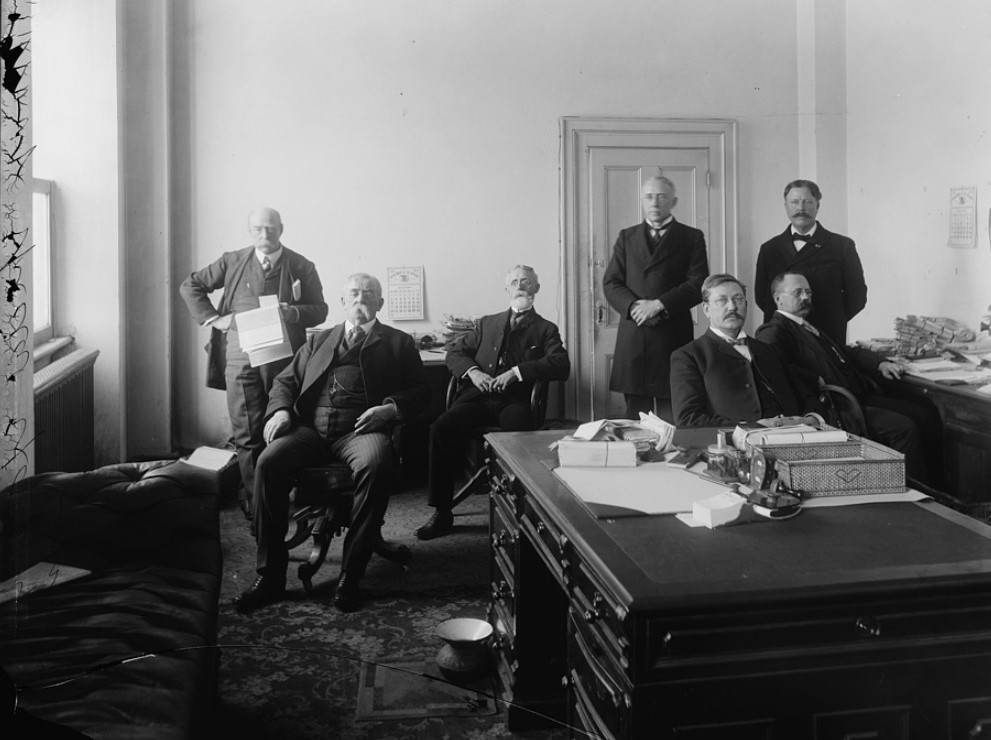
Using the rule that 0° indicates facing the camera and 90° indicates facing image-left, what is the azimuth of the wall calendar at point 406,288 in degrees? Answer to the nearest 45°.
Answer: approximately 0°

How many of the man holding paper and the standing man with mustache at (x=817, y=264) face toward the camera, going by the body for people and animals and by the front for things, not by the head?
2

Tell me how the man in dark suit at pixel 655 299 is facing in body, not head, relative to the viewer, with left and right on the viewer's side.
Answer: facing the viewer

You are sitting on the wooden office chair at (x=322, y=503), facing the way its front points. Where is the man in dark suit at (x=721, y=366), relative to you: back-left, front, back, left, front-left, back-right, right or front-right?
back-left

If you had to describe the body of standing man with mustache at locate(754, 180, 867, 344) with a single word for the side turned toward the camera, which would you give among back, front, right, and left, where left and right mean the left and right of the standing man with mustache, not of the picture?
front

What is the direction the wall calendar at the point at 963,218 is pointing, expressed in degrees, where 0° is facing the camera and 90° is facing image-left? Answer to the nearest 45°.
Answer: approximately 45°
